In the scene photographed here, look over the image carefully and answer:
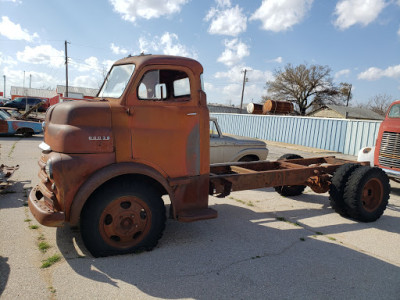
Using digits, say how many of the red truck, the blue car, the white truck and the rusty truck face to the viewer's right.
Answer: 2

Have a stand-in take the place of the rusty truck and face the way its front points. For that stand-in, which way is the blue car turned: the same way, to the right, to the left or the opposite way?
the opposite way

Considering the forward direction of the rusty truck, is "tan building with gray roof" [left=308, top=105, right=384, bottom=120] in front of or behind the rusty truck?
behind

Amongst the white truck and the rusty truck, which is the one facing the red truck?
the white truck

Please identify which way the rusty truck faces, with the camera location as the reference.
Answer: facing the viewer and to the left of the viewer

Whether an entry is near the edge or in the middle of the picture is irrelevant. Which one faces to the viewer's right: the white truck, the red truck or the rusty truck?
the white truck

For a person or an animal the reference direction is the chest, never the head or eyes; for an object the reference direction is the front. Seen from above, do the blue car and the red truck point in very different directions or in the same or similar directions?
very different directions

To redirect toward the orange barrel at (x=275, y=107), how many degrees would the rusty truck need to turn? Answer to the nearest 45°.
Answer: approximately 135° to its right

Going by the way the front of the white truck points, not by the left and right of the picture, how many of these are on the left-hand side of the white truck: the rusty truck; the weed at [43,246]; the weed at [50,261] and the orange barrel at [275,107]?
1

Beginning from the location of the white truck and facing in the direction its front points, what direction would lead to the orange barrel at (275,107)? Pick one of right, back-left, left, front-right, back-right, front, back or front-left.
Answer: left

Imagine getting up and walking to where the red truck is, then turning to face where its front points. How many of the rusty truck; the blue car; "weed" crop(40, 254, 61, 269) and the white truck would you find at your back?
0

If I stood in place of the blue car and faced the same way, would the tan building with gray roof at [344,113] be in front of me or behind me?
in front

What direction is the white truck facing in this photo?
to the viewer's right
